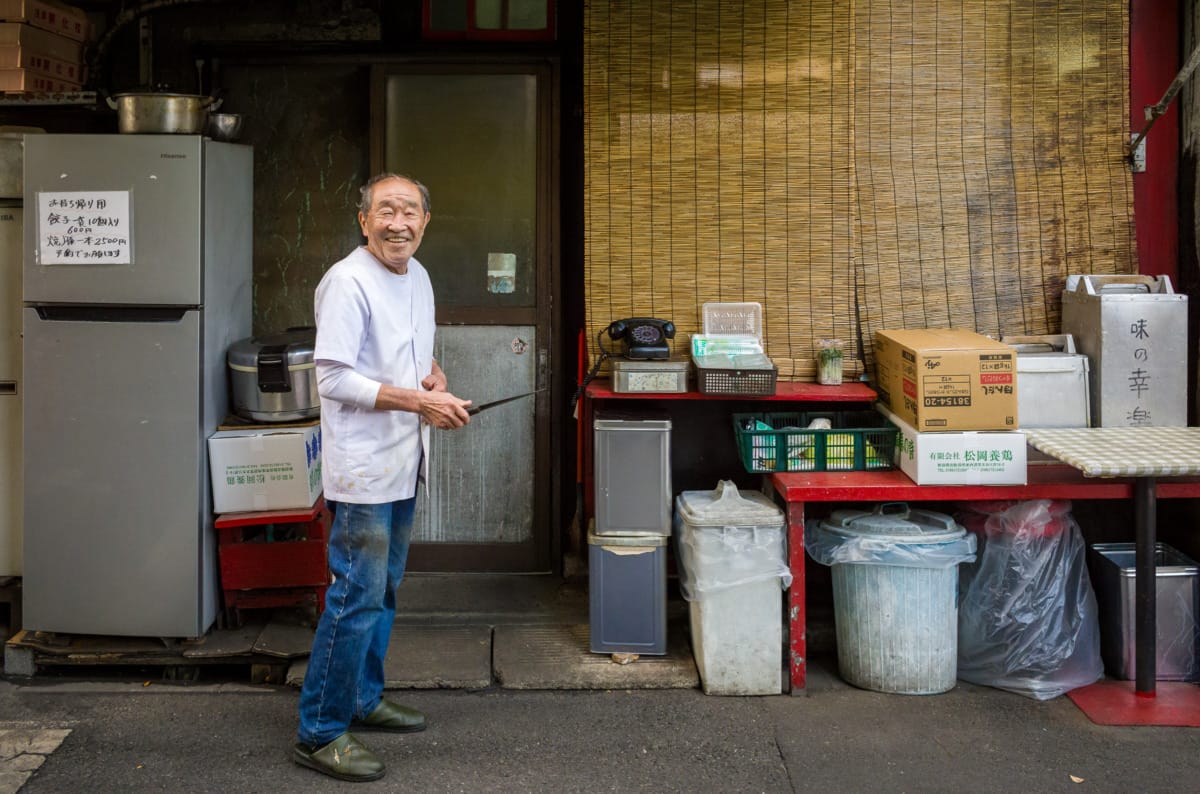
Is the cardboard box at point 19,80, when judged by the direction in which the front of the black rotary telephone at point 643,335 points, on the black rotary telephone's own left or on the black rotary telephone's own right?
on the black rotary telephone's own right

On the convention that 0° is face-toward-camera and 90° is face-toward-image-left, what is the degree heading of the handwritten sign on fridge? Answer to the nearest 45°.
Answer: approximately 0°

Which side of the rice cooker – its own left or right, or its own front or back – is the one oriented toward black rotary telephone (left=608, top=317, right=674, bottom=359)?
left

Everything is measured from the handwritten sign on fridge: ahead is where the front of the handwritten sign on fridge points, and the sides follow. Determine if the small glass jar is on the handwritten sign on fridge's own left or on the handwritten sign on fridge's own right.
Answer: on the handwritten sign on fridge's own left

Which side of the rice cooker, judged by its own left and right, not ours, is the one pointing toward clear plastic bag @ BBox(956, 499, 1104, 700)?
left

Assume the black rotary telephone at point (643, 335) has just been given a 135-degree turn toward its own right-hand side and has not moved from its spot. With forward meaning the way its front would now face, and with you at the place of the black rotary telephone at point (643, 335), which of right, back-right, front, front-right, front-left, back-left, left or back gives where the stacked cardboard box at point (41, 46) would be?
front-left

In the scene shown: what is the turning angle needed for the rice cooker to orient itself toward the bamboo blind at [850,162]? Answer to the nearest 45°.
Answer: approximately 90° to its left

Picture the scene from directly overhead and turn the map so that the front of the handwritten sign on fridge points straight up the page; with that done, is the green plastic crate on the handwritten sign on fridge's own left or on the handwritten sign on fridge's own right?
on the handwritten sign on fridge's own left
